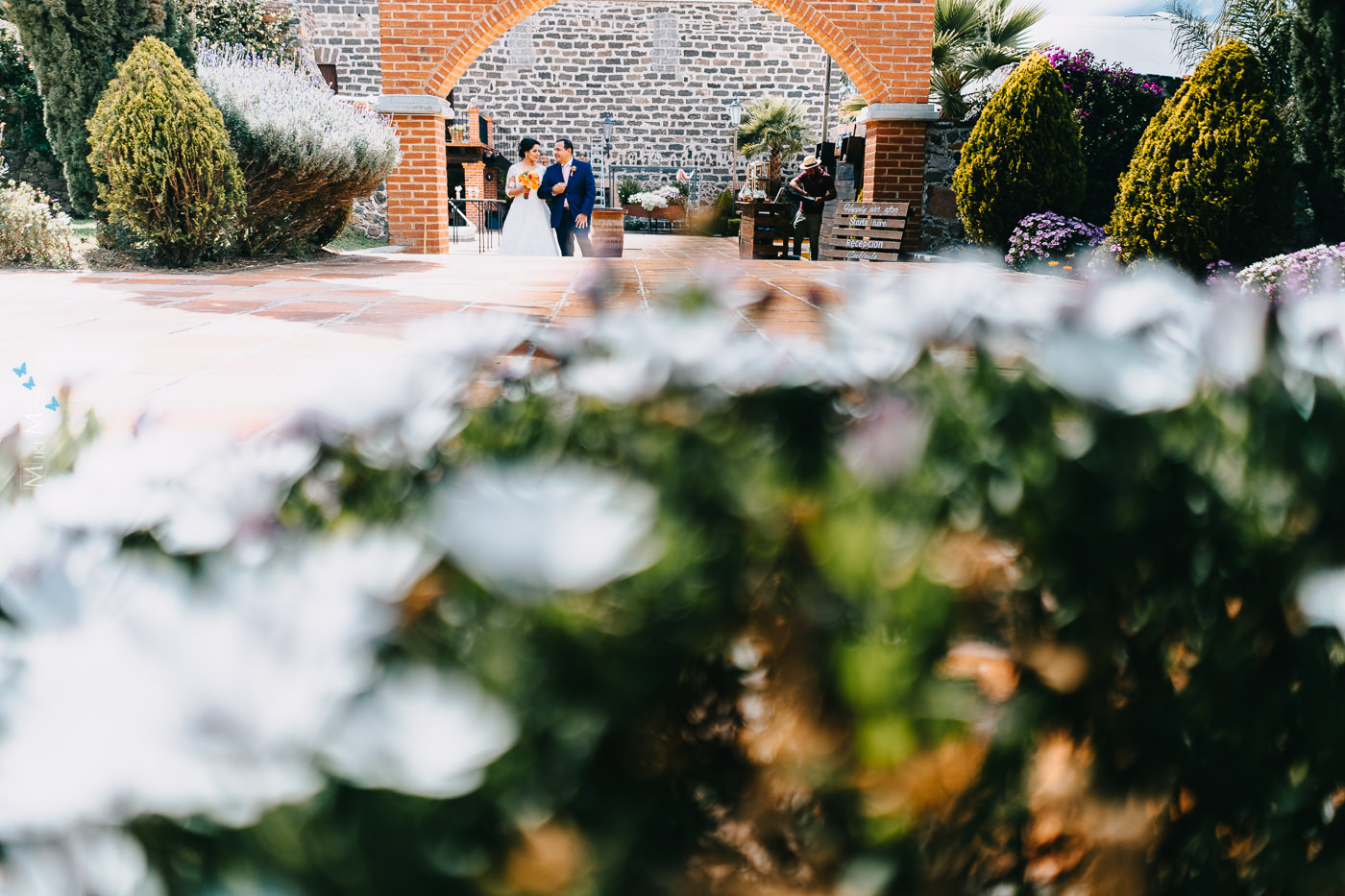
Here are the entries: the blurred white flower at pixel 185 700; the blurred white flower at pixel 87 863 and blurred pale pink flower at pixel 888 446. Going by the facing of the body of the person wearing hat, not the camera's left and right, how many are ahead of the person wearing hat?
3

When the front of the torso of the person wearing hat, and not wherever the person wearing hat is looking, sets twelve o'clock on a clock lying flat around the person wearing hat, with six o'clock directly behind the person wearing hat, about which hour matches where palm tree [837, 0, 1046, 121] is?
The palm tree is roughly at 7 o'clock from the person wearing hat.

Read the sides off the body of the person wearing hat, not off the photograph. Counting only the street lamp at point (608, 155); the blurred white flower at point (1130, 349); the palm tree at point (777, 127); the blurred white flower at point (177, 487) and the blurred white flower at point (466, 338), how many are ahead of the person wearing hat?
3

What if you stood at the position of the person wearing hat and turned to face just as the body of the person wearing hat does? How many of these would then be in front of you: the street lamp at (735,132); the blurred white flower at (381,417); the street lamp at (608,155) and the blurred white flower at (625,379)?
2

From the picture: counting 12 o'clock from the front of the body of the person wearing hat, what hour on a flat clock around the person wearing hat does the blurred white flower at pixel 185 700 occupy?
The blurred white flower is roughly at 12 o'clock from the person wearing hat.

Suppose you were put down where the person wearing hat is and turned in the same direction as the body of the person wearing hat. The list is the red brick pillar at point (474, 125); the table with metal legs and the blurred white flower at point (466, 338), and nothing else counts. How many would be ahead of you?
1

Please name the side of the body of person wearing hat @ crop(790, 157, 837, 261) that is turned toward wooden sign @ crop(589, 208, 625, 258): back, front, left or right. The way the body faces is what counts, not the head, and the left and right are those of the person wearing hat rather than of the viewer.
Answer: right

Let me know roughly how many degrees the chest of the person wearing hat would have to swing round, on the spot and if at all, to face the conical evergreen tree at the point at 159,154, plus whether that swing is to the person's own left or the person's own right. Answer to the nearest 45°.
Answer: approximately 45° to the person's own right

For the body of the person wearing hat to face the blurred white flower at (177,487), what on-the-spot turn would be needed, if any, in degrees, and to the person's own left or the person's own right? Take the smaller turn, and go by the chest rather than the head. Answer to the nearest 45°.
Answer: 0° — they already face it

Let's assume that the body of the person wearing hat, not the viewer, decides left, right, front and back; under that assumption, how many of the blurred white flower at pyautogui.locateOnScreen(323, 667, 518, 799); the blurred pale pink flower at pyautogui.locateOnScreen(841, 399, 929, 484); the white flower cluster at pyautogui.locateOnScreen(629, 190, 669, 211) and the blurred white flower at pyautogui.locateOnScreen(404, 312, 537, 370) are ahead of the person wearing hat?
3

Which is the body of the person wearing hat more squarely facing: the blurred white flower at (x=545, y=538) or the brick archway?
the blurred white flower

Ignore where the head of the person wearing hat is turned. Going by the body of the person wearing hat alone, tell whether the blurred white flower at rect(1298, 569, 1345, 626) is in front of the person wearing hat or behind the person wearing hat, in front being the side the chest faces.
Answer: in front

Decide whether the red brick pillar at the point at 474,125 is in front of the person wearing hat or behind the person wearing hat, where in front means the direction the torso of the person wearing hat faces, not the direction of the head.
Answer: behind

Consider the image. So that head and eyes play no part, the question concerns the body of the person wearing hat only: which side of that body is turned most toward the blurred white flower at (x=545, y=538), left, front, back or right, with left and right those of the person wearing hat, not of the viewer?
front

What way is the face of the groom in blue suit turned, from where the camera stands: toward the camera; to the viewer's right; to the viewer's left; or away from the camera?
to the viewer's left
